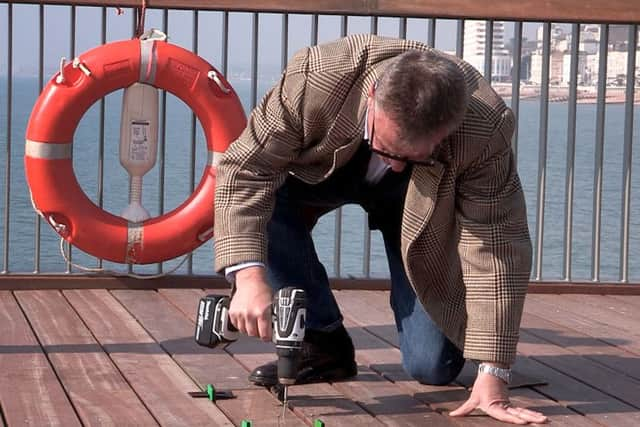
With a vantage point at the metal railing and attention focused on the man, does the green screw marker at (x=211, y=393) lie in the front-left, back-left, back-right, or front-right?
front-right

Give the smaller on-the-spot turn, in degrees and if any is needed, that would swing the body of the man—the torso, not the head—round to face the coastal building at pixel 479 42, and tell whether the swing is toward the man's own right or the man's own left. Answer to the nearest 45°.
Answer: approximately 180°

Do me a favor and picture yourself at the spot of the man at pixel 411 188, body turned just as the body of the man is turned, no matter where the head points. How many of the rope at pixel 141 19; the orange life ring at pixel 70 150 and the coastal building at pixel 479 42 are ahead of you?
0

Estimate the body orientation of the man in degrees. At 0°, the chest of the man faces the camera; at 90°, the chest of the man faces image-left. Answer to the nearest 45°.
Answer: approximately 0°

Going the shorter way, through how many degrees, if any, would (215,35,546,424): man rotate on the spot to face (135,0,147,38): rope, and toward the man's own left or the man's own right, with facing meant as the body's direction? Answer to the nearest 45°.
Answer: approximately 135° to the man's own right

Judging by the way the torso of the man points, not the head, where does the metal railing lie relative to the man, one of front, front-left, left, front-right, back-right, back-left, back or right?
back

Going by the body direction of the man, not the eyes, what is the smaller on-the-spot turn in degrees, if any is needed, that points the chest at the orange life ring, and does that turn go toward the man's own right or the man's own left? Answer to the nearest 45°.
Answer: approximately 135° to the man's own right
